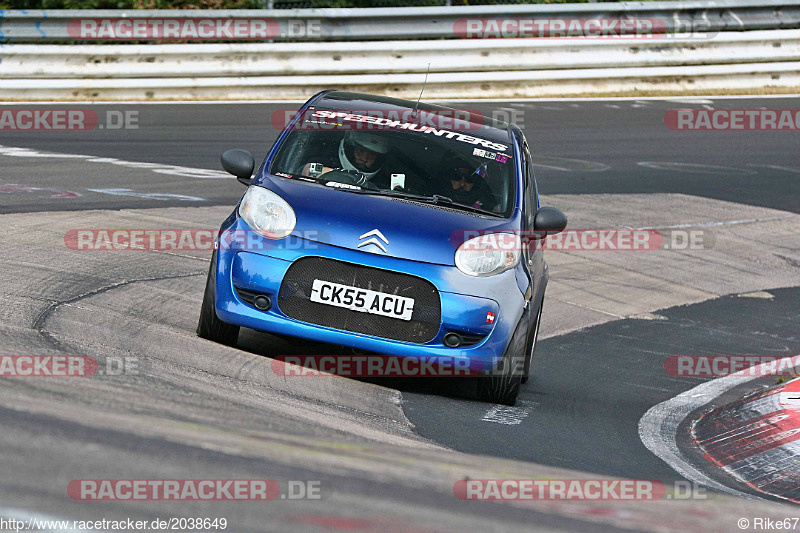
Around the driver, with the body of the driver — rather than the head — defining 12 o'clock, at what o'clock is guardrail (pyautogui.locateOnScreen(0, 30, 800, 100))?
The guardrail is roughly at 6 o'clock from the driver.

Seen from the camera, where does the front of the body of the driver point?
toward the camera

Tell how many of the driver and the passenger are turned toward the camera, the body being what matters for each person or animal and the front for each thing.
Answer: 2

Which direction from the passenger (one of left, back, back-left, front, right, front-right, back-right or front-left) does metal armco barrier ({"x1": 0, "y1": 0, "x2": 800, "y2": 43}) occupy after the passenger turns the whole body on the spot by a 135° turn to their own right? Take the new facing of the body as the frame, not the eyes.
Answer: front-right

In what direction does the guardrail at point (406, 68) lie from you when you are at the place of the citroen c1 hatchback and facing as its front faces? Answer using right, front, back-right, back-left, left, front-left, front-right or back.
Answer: back

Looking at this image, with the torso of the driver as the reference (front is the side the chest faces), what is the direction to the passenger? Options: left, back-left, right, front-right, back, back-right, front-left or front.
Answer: left

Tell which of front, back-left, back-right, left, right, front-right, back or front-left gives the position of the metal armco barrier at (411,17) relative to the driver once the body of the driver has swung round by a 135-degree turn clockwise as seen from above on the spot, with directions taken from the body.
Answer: front-right

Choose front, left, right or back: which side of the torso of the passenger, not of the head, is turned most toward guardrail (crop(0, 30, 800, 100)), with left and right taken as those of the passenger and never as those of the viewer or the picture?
back

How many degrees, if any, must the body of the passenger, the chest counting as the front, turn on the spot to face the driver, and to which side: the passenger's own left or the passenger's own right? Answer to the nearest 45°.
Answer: approximately 90° to the passenger's own right

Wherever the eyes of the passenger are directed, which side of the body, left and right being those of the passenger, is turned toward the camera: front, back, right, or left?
front

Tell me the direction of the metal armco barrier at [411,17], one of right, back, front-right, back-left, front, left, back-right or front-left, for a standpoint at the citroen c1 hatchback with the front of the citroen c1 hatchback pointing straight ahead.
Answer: back
